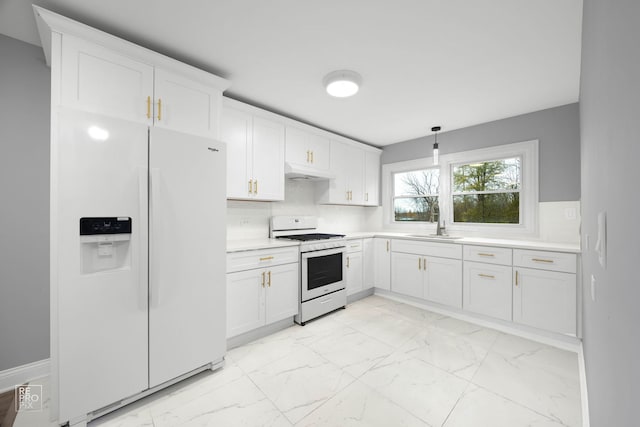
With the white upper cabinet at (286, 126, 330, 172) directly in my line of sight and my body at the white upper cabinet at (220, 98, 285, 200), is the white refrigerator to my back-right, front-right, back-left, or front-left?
back-right

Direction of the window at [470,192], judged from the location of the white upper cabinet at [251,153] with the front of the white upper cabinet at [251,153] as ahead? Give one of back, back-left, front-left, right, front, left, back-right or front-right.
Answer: front-left

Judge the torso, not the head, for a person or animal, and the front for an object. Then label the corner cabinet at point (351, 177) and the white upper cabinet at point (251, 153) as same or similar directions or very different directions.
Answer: same or similar directions

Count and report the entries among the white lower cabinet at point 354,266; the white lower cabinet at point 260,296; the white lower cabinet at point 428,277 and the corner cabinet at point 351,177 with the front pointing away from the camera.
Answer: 0

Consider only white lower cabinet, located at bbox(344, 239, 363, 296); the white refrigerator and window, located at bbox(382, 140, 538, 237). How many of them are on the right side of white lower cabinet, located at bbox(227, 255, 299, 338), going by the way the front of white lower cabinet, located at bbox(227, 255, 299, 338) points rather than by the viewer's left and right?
1

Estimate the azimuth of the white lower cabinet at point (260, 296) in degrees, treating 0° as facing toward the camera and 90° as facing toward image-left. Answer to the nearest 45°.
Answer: approximately 315°

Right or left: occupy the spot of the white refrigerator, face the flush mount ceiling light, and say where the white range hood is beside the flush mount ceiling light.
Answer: left

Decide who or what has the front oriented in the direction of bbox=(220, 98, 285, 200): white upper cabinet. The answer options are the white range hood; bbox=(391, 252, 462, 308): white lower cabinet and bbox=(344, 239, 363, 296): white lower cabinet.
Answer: bbox=(391, 252, 462, 308): white lower cabinet

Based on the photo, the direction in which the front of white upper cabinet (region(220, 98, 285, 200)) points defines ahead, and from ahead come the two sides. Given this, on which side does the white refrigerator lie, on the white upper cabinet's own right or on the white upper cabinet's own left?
on the white upper cabinet's own right

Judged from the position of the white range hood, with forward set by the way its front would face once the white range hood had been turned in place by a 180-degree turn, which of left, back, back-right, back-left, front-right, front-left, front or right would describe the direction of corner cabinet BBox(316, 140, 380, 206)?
right

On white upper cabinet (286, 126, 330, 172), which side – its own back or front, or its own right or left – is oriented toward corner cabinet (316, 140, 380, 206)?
left

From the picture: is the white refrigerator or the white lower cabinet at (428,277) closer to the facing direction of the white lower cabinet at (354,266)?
the white lower cabinet

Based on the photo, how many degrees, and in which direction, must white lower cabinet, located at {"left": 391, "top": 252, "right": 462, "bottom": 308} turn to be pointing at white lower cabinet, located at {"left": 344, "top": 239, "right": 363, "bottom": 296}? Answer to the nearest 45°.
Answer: approximately 45° to its right
